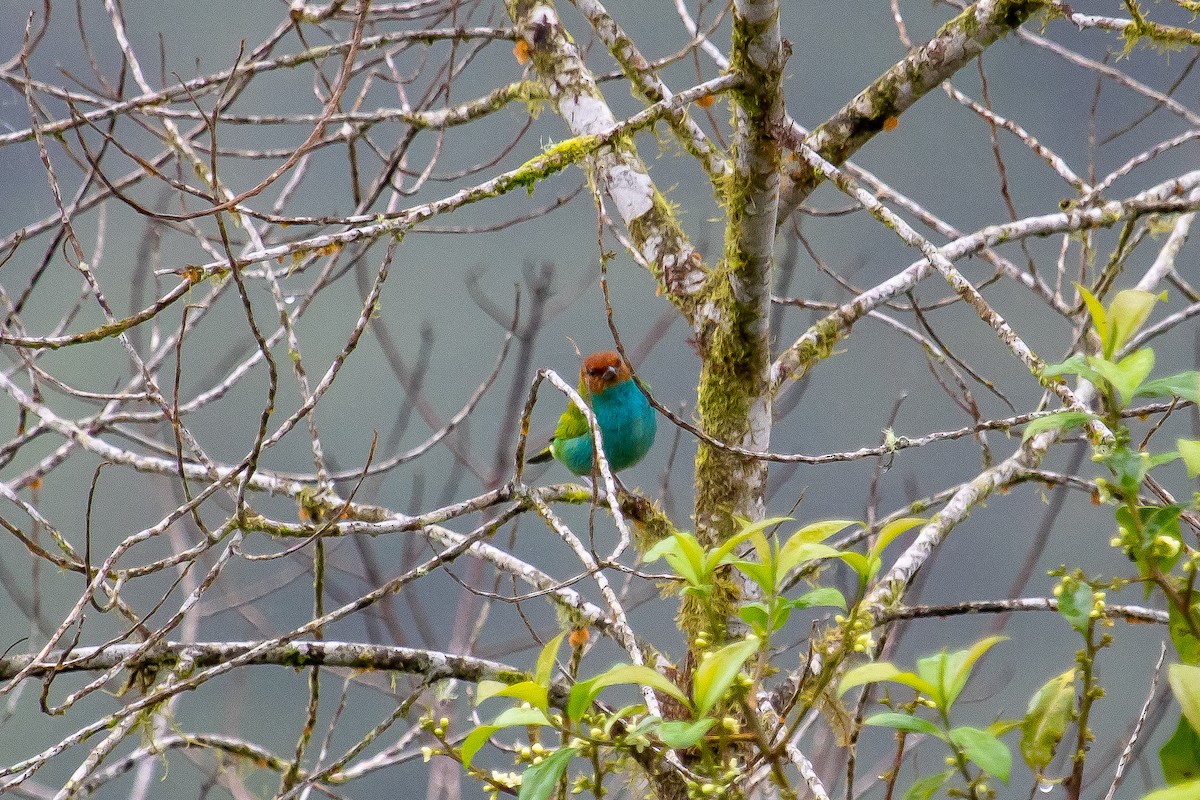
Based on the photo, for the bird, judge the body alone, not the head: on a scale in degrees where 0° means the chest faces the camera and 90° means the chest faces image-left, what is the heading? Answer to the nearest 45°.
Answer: approximately 315°
